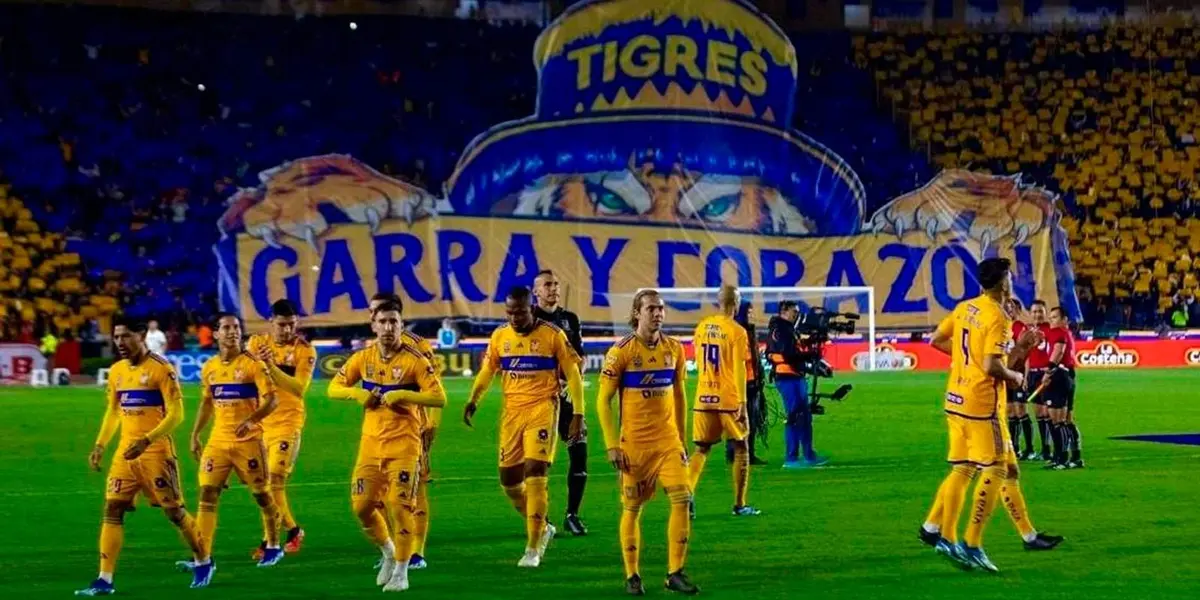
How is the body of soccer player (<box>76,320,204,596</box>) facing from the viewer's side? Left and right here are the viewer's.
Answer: facing the viewer and to the left of the viewer

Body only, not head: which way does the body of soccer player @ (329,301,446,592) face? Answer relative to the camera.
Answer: toward the camera

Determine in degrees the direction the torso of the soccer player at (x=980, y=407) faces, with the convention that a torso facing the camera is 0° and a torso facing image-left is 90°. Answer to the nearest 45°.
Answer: approximately 225°

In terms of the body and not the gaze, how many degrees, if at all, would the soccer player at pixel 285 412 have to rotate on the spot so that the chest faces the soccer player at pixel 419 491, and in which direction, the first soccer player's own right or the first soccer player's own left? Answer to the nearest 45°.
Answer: approximately 90° to the first soccer player's own left

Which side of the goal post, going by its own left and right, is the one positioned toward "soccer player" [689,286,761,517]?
front

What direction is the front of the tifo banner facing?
toward the camera

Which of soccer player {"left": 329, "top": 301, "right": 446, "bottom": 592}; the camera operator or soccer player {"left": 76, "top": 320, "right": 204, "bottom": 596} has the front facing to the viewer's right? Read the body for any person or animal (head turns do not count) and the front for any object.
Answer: the camera operator

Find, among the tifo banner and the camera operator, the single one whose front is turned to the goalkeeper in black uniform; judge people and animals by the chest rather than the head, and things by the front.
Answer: the tifo banner

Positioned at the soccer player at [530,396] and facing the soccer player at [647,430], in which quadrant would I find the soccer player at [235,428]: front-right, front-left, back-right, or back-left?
back-right

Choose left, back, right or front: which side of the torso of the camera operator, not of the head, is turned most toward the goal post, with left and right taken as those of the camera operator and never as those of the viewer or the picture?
left

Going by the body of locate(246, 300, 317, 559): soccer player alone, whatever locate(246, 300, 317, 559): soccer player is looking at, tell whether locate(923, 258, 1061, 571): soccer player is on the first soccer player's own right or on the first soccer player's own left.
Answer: on the first soccer player's own left

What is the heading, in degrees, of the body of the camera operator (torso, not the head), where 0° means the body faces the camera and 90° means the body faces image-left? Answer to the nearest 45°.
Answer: approximately 270°

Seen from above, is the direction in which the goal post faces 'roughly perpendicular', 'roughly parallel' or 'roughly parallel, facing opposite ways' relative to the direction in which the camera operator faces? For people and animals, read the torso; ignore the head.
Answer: roughly perpendicular
